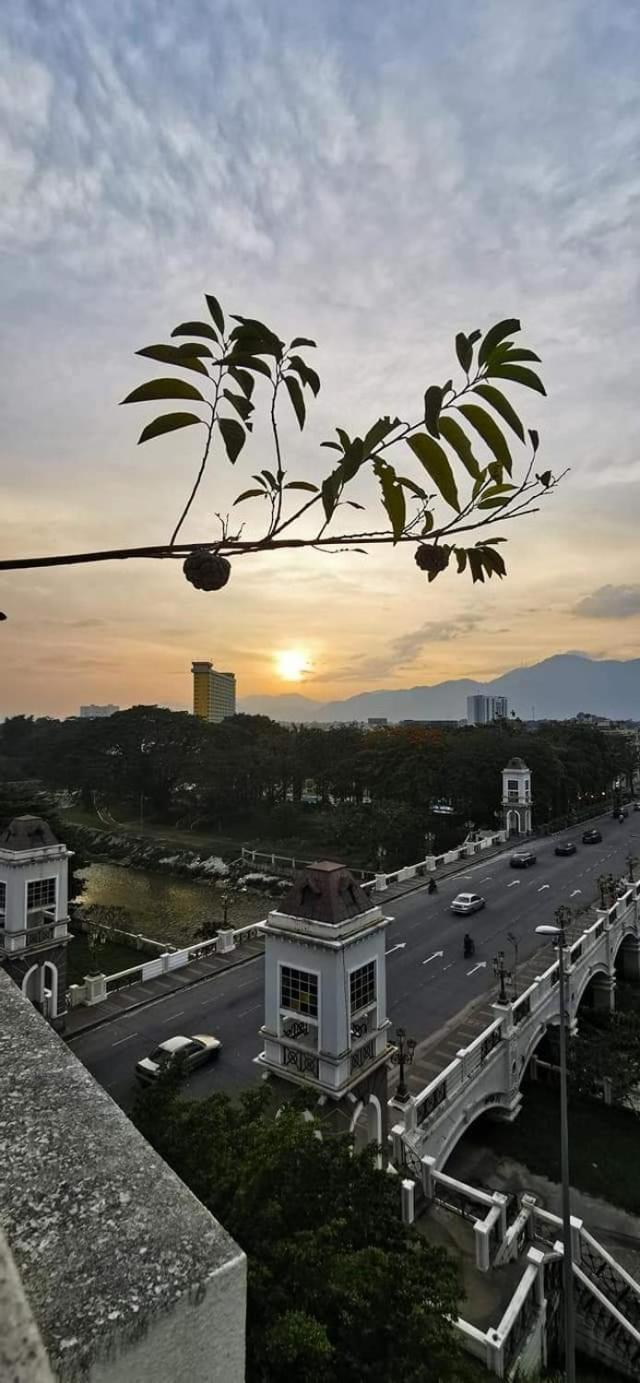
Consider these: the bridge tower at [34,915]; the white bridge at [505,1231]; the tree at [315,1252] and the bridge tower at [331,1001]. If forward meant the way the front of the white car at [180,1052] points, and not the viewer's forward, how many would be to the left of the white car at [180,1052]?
1

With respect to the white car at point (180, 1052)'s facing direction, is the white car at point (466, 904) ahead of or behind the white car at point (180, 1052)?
ahead

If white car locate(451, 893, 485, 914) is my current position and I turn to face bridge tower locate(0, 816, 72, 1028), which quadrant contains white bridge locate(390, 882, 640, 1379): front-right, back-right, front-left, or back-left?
front-left

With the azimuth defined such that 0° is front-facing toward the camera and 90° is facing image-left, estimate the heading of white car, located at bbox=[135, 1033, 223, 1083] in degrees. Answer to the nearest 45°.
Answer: approximately 225°

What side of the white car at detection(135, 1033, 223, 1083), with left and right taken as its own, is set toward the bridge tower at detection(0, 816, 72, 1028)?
left

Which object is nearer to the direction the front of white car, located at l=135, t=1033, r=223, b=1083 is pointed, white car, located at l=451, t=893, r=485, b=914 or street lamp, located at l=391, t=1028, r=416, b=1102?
the white car

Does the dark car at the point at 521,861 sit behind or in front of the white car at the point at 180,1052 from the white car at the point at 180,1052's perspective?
in front

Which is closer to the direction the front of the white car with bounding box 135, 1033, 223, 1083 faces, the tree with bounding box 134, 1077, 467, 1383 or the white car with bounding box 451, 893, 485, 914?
the white car

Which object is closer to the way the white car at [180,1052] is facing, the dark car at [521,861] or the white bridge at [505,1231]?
the dark car

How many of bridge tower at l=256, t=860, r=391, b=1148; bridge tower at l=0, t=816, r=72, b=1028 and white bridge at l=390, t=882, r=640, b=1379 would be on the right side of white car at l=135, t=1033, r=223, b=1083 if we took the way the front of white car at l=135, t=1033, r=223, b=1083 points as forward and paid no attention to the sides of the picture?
2
